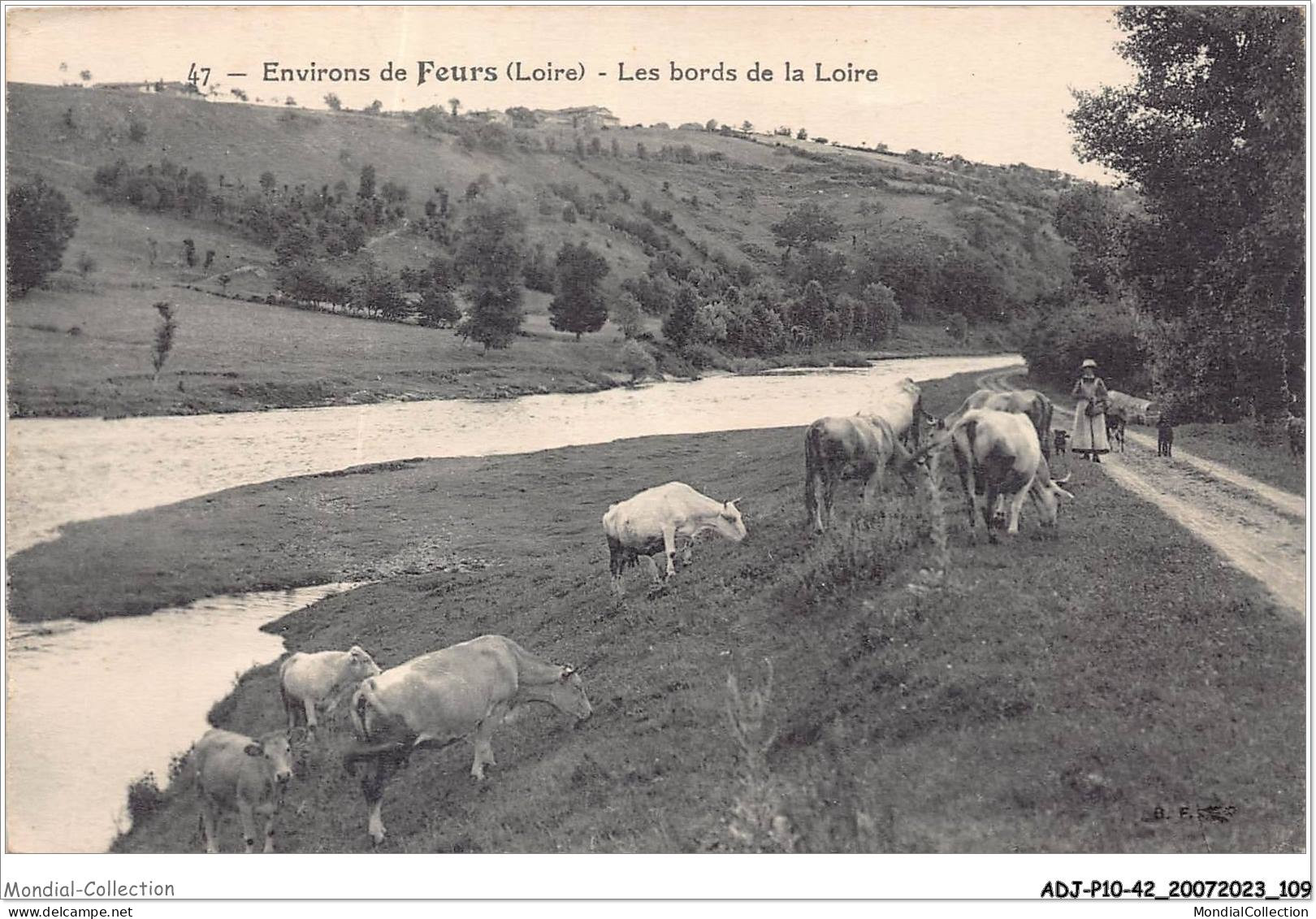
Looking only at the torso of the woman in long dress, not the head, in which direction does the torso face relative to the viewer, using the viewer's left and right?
facing the viewer

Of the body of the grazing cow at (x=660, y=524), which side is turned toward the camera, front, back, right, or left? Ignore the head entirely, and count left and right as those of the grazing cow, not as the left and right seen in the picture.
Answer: right

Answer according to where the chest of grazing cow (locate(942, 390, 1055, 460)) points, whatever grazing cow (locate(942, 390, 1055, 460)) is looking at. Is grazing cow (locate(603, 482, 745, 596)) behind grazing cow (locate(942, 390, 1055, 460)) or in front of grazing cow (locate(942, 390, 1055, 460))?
in front

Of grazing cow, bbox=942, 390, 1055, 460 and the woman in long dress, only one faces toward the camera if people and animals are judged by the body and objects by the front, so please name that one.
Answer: the woman in long dress

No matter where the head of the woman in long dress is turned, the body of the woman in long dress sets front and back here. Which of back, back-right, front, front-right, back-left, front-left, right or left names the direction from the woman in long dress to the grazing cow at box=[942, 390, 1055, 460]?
front-right

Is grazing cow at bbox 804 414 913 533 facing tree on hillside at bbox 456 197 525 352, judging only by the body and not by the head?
no

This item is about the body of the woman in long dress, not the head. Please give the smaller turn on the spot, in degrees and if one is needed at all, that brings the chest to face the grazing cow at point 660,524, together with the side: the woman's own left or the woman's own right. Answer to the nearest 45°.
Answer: approximately 45° to the woman's own right

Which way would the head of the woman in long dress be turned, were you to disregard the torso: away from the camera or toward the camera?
toward the camera

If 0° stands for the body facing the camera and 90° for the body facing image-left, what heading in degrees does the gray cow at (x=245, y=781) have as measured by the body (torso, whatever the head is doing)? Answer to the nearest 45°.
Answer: approximately 315°

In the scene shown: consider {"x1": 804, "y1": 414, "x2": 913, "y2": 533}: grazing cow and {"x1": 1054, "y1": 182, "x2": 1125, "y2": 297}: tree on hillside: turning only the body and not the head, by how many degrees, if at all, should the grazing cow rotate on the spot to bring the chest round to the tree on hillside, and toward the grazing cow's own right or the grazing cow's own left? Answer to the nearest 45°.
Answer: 0° — it already faces it

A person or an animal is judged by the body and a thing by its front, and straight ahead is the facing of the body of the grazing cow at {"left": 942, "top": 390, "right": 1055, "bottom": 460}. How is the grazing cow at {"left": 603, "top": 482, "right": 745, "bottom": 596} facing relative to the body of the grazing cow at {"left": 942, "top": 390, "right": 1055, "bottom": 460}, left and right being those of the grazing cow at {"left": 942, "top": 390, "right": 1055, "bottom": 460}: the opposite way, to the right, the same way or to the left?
the opposite way

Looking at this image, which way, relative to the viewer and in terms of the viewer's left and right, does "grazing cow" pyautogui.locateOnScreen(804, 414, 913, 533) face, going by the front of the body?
facing away from the viewer and to the right of the viewer

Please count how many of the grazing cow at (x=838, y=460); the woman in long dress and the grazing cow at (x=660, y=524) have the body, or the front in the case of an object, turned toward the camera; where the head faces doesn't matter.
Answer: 1

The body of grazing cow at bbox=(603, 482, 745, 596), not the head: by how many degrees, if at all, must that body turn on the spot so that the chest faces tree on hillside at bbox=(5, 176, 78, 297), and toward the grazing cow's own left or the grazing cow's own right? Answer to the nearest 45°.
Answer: approximately 180°
